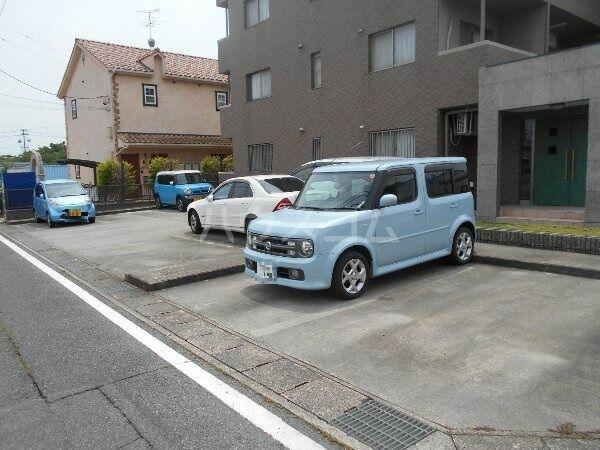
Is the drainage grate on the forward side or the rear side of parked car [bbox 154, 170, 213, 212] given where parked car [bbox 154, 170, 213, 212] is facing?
on the forward side

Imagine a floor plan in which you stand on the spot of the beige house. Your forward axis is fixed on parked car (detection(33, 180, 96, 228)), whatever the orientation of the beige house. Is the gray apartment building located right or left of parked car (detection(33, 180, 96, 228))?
left

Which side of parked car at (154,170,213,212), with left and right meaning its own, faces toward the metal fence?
back

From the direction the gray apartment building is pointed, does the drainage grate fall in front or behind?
in front

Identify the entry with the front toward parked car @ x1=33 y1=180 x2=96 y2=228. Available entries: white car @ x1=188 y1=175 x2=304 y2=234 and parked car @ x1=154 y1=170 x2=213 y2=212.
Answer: the white car

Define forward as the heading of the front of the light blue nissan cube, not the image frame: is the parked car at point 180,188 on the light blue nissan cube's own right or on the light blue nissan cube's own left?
on the light blue nissan cube's own right

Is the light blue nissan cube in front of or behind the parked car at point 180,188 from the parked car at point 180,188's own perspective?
in front

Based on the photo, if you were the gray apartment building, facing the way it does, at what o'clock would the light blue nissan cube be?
The light blue nissan cube is roughly at 11 o'clock from the gray apartment building.

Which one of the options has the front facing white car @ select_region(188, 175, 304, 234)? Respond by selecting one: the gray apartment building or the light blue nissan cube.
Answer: the gray apartment building

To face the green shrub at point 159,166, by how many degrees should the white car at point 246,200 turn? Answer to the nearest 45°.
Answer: approximately 45° to its right

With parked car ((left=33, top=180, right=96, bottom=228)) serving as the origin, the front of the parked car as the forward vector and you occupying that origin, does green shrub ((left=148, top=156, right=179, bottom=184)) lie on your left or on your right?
on your left

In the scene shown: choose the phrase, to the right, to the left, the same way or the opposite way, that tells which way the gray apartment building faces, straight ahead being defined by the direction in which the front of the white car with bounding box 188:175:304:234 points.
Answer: to the left

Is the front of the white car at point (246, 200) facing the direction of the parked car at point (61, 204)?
yes

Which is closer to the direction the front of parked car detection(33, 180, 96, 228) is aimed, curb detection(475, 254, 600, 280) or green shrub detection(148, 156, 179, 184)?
the curb

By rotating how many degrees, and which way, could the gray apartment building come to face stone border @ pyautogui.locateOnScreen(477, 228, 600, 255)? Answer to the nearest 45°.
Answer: approximately 45° to its left

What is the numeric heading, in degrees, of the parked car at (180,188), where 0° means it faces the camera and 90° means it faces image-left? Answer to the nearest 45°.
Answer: approximately 315°

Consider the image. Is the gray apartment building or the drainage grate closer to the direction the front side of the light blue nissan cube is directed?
the drainage grate
